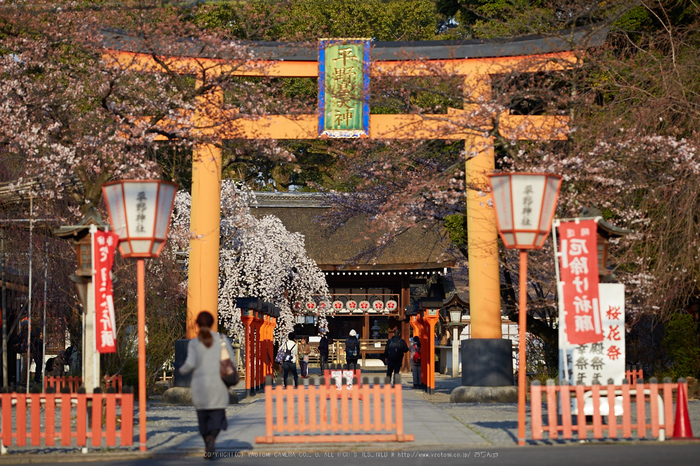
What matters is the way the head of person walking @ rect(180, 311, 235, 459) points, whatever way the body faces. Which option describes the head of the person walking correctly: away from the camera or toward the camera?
away from the camera

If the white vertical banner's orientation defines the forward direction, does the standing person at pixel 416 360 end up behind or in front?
behind

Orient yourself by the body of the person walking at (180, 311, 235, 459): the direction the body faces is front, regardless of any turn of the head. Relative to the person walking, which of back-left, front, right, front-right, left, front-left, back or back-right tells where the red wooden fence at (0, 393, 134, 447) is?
front-left

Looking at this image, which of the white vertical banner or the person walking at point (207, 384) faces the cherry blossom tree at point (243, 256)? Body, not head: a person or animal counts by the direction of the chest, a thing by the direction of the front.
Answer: the person walking

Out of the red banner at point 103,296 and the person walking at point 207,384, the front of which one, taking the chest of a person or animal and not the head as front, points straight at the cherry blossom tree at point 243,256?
the person walking

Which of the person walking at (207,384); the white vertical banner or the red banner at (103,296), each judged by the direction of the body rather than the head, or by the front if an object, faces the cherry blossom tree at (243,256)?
the person walking

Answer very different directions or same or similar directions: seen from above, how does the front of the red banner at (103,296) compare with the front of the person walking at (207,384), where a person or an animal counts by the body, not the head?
very different directions

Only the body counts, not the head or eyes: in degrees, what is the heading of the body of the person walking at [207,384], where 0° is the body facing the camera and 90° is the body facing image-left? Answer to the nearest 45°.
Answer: approximately 180°

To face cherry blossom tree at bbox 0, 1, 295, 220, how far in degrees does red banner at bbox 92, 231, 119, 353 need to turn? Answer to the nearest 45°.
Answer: approximately 180°

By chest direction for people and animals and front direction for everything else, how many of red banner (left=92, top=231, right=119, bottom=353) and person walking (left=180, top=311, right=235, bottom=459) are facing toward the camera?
1

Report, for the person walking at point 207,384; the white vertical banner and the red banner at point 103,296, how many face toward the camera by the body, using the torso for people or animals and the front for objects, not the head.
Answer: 2
